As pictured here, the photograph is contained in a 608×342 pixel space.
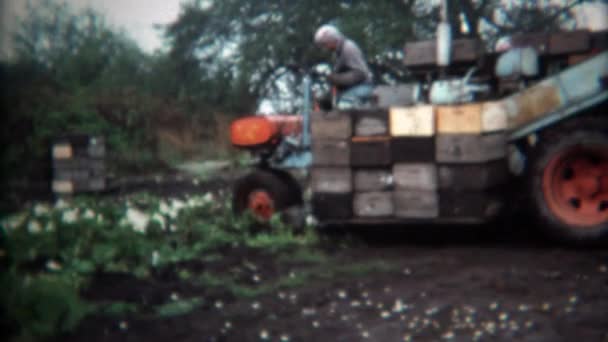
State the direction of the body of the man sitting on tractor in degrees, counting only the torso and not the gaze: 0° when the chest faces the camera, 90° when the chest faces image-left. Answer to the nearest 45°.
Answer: approximately 90°

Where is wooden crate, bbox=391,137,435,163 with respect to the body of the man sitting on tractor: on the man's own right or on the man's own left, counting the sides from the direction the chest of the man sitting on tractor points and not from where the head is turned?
on the man's own left

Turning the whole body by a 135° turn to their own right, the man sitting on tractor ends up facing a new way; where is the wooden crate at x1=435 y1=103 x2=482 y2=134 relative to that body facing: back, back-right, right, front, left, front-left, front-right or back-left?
right

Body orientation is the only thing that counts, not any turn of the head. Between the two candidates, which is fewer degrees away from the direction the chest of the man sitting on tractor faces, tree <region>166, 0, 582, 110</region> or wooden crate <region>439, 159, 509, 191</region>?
the tree

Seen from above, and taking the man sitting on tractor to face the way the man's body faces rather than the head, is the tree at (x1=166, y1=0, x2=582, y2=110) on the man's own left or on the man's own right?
on the man's own right

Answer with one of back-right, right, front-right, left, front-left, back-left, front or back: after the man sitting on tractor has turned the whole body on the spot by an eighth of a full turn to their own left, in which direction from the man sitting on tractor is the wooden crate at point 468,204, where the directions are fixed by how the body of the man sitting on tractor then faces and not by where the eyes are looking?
left

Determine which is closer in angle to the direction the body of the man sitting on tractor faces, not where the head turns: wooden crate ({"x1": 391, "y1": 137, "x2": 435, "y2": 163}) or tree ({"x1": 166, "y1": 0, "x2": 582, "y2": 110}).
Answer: the tree
